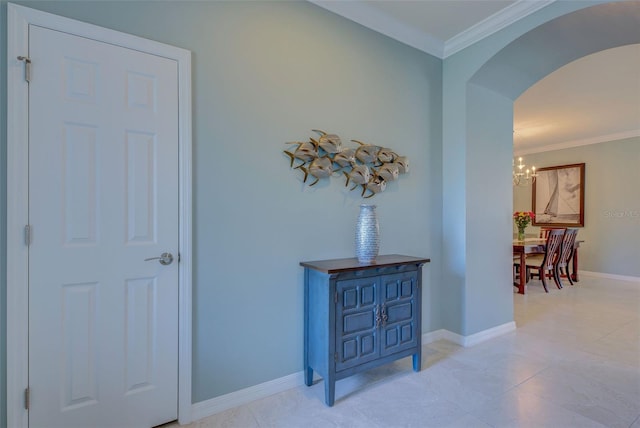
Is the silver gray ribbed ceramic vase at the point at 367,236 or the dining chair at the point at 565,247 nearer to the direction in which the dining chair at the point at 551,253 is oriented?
the dining chair

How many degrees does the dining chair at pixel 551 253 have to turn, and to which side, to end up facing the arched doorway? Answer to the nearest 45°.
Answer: approximately 135° to its left

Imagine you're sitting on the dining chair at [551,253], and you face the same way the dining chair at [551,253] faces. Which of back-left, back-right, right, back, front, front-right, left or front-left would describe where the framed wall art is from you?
front-right

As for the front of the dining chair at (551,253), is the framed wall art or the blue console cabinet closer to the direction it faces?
the framed wall art

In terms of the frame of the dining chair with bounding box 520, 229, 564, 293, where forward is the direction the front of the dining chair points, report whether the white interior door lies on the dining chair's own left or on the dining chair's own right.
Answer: on the dining chair's own left

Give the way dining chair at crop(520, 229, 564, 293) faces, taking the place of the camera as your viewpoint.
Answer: facing away from the viewer and to the left of the viewer

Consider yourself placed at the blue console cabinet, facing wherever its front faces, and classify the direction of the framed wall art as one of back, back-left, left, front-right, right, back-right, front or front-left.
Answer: left

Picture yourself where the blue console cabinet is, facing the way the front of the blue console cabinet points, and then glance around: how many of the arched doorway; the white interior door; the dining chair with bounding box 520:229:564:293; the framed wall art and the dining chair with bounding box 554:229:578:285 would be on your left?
4

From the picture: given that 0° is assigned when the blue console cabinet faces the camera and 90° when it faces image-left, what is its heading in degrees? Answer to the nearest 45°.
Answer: approximately 315°

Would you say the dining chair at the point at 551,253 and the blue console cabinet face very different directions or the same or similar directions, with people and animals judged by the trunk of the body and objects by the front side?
very different directions

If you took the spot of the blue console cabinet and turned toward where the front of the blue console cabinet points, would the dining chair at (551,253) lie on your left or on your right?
on your left

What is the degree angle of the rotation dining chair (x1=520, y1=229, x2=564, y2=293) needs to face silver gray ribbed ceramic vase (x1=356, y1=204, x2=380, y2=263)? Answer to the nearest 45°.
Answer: approximately 135° to its left
